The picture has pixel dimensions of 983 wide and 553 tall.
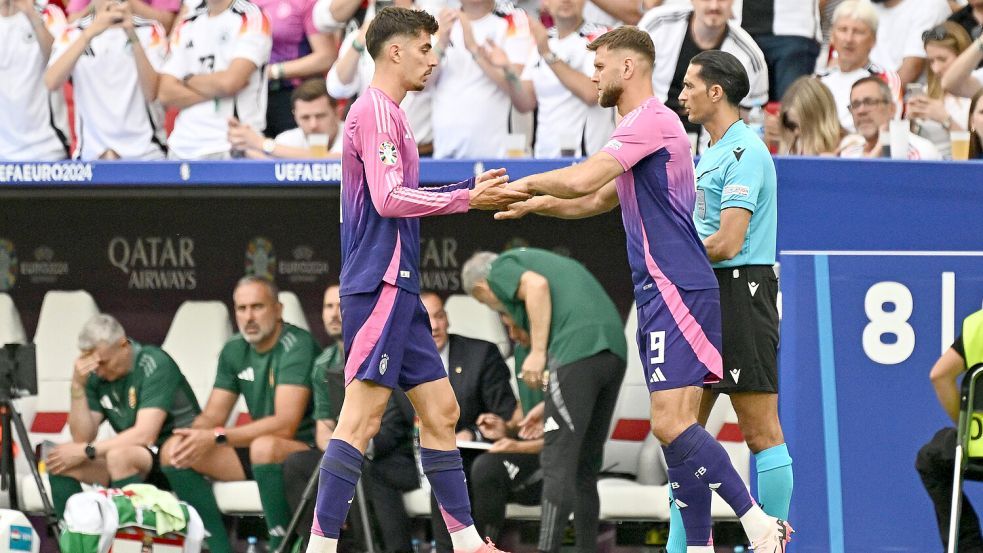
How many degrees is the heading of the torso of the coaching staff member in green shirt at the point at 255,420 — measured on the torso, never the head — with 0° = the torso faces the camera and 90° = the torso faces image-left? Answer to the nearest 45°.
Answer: approximately 45°

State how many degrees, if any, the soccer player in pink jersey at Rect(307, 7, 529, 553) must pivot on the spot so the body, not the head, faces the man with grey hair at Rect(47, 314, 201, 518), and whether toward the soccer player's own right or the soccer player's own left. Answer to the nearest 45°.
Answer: approximately 135° to the soccer player's own left

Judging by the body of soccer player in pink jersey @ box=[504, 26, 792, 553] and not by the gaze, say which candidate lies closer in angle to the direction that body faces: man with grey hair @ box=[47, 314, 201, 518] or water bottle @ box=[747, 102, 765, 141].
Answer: the man with grey hair

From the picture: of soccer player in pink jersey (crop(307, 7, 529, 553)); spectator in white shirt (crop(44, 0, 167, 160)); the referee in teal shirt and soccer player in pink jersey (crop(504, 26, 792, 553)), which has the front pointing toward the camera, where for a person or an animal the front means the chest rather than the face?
the spectator in white shirt

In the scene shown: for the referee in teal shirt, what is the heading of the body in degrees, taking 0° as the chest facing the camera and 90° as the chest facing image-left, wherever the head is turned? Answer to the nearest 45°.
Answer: approximately 90°

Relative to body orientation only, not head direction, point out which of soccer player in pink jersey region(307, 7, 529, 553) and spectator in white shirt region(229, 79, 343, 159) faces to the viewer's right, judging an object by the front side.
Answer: the soccer player in pink jersey

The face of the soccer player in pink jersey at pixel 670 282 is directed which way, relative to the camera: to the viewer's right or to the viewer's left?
to the viewer's left

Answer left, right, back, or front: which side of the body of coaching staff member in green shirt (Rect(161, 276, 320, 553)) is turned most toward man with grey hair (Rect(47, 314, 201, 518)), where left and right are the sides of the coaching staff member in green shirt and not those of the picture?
right

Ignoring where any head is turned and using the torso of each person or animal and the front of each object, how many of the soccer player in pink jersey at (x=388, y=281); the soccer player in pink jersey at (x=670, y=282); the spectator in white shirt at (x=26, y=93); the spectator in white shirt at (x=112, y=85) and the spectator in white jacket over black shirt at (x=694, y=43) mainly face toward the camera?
3
